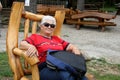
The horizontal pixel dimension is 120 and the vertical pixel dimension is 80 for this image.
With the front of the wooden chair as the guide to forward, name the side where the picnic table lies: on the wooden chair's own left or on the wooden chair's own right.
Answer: on the wooden chair's own left

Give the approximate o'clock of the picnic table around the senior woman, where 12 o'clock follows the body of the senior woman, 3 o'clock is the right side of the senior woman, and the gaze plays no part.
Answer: The picnic table is roughly at 8 o'clock from the senior woman.
